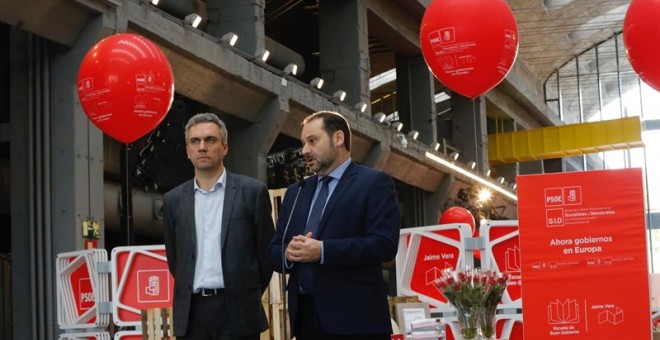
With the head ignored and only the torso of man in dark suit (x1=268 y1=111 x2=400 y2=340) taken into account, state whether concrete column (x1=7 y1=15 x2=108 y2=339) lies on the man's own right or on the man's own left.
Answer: on the man's own right

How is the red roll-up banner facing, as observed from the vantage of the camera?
facing the viewer

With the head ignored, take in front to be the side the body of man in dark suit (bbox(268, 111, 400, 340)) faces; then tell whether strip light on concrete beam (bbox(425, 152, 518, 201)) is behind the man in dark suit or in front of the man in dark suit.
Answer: behind

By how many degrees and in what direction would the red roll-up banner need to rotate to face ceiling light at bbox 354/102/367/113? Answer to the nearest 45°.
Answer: approximately 180°

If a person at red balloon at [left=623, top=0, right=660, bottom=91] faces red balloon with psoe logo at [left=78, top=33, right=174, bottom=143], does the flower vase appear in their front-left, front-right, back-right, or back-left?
front-left

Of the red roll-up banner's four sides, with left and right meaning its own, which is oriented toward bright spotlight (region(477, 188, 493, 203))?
back

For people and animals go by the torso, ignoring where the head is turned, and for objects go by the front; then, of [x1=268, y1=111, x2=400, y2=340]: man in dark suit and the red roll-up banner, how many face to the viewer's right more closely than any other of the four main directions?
0

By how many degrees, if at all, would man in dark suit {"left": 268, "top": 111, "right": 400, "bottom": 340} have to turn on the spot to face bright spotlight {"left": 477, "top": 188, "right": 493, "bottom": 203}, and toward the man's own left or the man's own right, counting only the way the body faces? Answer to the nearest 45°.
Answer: approximately 135° to the man's own right

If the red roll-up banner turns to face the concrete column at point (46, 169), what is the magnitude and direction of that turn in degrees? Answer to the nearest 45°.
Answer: approximately 135° to its right

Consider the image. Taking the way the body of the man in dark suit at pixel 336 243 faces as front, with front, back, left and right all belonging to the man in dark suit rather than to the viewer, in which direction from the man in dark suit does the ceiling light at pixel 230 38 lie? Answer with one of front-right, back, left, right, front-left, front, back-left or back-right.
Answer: back-right

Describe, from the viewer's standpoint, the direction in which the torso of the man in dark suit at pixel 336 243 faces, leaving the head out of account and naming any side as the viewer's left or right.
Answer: facing the viewer and to the left of the viewer

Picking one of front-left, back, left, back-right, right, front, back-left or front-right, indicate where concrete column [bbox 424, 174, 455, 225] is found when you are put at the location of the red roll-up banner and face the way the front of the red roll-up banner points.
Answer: back

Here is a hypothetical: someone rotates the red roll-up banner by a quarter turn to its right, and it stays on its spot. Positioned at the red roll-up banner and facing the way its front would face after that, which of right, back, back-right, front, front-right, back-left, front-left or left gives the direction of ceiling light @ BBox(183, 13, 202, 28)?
front-right

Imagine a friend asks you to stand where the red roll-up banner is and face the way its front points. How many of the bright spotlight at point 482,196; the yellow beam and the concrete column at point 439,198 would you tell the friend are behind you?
3

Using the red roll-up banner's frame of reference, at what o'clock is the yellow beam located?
The yellow beam is roughly at 6 o'clock from the red roll-up banner.

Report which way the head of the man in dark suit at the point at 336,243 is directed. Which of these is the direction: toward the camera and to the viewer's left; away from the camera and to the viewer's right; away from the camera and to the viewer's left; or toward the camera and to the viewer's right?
toward the camera and to the viewer's left

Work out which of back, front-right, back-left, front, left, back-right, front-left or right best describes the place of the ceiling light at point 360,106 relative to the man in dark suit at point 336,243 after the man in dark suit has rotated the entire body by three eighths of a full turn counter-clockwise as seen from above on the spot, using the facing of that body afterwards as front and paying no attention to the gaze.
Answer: left
